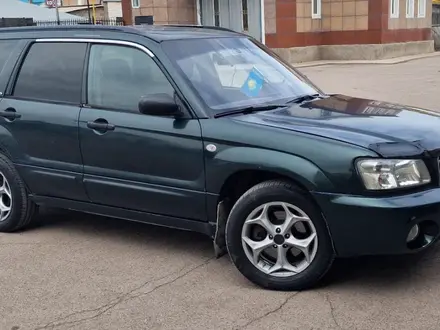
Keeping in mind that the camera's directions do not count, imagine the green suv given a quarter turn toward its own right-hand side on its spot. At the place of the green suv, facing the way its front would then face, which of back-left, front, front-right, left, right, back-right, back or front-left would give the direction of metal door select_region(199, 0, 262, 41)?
back-right

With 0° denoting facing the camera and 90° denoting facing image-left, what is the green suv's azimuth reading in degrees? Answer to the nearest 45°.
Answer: approximately 315°
